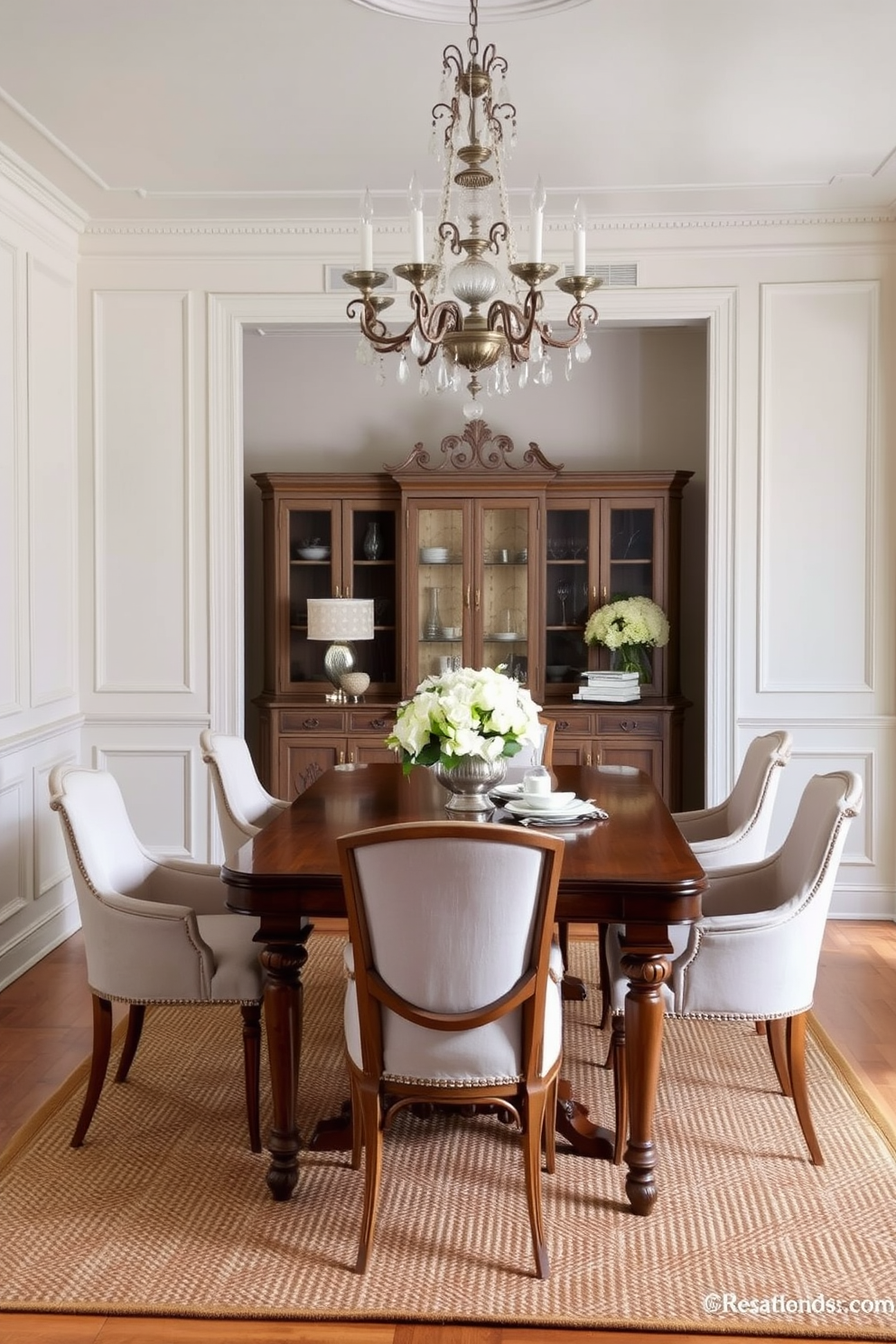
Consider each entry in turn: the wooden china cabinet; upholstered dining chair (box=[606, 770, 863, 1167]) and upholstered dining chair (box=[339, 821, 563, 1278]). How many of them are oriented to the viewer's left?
1

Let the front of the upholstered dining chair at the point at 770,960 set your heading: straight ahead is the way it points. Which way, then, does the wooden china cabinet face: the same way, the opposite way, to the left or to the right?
to the left

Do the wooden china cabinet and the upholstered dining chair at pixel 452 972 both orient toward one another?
yes

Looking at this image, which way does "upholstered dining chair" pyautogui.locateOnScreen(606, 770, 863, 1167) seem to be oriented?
to the viewer's left

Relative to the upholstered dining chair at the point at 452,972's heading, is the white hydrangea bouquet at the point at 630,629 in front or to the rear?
in front

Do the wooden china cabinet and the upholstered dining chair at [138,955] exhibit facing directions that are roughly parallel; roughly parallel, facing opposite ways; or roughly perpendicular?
roughly perpendicular

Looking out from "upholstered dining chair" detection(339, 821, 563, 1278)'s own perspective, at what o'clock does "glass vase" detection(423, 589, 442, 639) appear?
The glass vase is roughly at 12 o'clock from the upholstered dining chair.

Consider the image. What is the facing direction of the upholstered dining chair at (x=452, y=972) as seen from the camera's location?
facing away from the viewer

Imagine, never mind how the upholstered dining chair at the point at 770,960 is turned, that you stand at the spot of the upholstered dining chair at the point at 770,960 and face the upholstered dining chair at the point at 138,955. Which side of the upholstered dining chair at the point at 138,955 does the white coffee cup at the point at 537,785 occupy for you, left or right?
right

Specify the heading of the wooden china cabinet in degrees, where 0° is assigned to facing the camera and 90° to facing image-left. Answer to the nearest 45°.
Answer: approximately 0°

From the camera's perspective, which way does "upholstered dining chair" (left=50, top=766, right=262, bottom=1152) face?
to the viewer's right

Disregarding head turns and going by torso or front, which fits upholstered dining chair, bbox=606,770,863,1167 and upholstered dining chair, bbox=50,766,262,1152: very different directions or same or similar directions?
very different directions

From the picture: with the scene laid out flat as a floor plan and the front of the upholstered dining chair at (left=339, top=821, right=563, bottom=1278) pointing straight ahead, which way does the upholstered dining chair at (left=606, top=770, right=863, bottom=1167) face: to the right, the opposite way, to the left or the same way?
to the left
